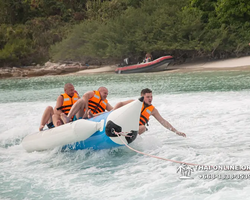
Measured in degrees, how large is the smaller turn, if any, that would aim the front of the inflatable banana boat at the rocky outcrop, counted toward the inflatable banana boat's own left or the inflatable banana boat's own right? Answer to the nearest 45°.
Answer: approximately 135° to the inflatable banana boat's own left

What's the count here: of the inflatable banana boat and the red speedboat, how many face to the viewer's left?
0

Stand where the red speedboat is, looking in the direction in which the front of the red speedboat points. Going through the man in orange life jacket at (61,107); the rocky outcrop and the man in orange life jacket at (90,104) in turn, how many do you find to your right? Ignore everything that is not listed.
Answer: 2

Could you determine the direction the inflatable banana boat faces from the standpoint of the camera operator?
facing the viewer and to the right of the viewer

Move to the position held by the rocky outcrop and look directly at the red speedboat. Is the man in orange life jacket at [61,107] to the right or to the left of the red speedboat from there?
right

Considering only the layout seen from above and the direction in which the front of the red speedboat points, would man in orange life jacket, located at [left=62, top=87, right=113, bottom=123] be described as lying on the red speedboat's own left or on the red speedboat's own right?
on the red speedboat's own right

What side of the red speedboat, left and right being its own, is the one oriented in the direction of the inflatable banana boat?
right

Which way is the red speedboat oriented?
to the viewer's right
